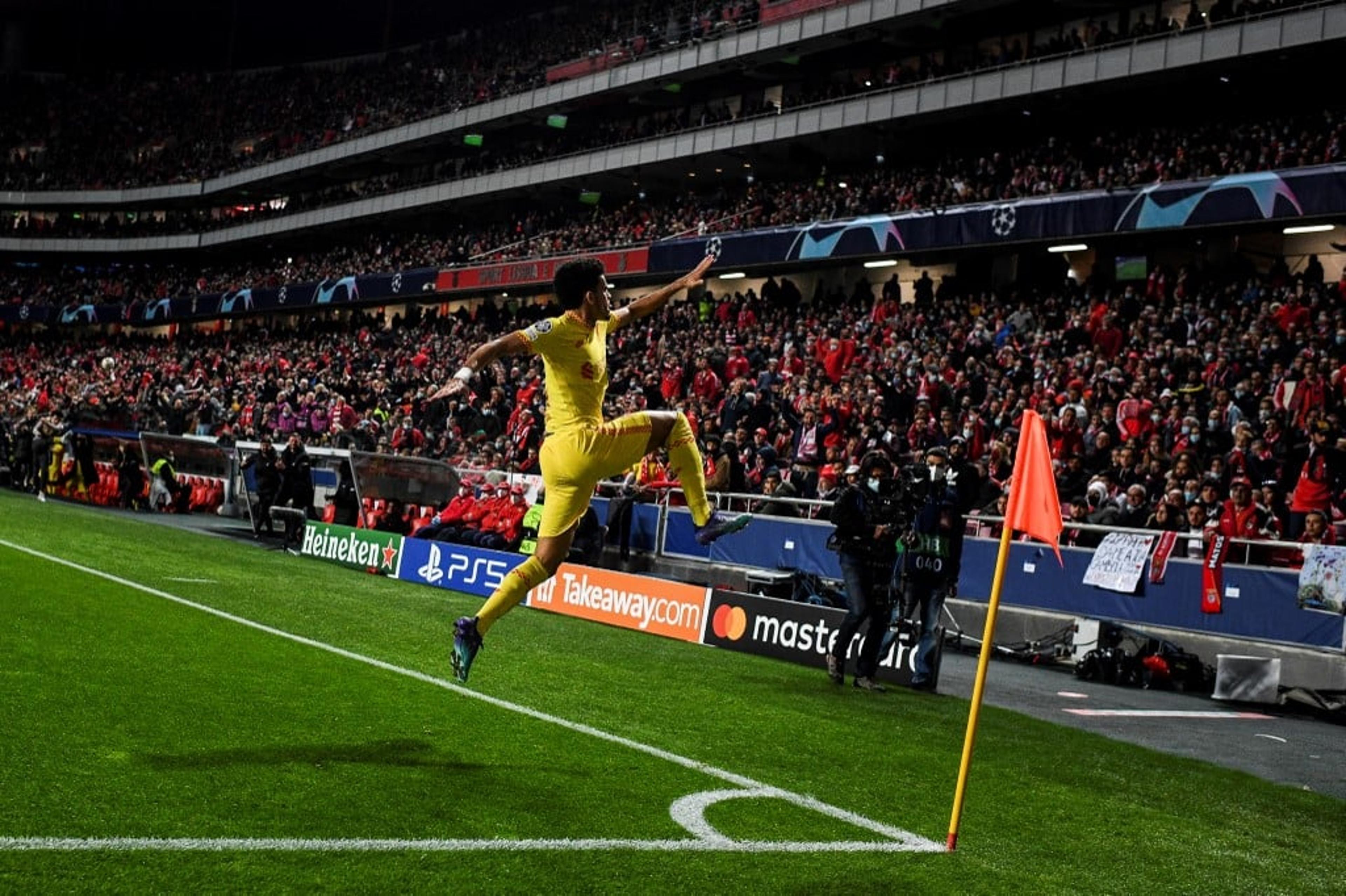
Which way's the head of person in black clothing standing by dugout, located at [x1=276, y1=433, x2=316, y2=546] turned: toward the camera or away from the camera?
toward the camera

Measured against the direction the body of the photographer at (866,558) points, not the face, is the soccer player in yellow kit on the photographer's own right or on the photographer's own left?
on the photographer's own right

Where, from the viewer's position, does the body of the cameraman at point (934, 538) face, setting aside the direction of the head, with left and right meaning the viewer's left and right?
facing the viewer

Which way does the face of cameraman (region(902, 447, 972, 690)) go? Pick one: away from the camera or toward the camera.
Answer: toward the camera

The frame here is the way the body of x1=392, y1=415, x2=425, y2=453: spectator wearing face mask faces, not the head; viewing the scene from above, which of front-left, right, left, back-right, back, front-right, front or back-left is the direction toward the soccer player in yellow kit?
front

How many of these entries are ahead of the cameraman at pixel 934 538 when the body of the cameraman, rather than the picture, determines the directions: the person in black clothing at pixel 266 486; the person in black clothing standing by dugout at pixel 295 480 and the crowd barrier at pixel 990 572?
0

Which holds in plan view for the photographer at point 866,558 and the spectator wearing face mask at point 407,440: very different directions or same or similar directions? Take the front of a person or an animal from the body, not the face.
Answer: same or similar directions

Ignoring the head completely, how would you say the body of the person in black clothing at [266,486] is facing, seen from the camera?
toward the camera

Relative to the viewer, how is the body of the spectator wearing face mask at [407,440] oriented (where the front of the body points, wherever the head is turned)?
toward the camera

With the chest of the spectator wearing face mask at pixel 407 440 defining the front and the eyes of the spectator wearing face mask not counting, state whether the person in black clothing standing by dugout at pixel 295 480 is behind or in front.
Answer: in front

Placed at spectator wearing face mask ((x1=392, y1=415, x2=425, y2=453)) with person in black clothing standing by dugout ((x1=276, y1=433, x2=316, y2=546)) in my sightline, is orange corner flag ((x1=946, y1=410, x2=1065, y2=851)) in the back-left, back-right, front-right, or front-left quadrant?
front-left
